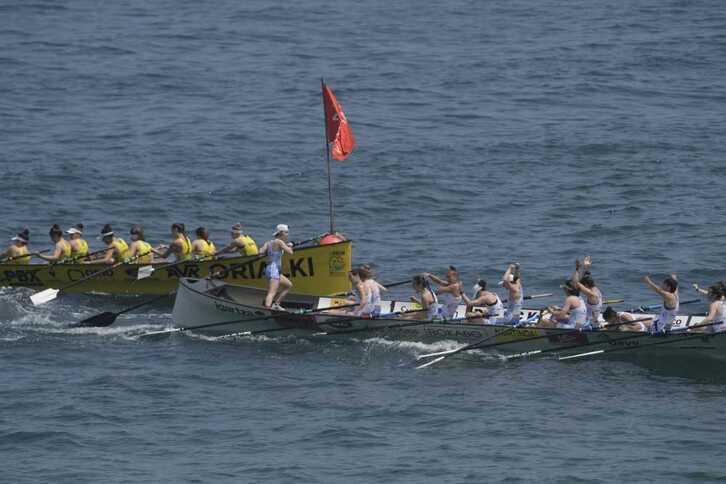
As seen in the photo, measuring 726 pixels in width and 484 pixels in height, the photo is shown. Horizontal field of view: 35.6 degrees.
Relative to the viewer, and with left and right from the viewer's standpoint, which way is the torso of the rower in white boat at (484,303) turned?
facing to the left of the viewer

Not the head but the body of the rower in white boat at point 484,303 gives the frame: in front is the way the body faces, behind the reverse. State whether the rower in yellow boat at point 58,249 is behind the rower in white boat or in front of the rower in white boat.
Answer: in front

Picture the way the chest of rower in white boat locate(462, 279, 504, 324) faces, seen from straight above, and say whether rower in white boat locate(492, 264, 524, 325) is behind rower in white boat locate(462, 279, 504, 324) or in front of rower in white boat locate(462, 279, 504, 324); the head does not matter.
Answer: behind

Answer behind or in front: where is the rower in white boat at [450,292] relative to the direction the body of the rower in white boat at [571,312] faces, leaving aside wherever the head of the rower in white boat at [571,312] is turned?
in front

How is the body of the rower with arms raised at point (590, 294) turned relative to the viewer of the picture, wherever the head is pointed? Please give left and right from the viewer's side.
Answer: facing to the left of the viewer

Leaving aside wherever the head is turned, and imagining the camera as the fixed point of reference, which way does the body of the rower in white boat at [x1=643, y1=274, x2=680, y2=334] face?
to the viewer's left
